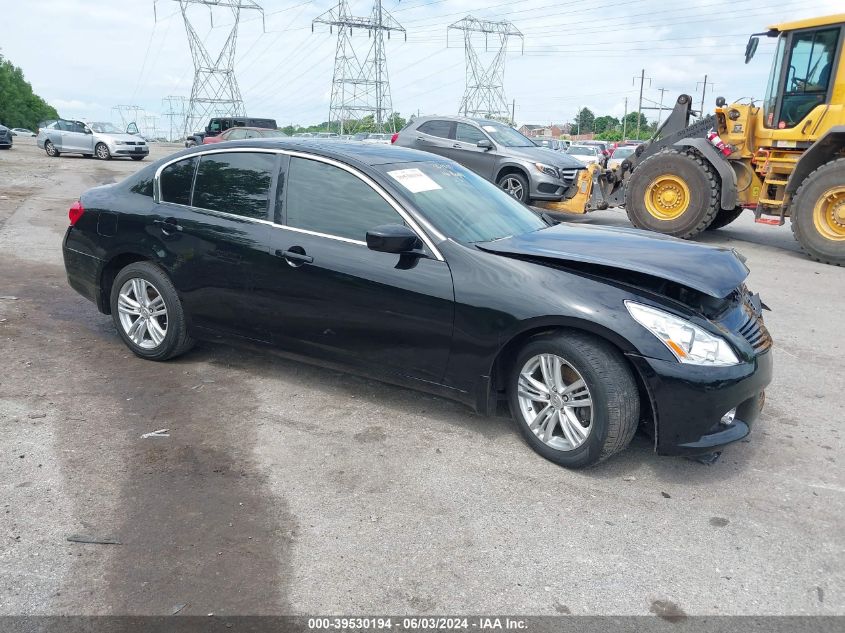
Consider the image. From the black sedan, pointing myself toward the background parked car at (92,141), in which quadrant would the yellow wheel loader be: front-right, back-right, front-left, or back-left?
front-right

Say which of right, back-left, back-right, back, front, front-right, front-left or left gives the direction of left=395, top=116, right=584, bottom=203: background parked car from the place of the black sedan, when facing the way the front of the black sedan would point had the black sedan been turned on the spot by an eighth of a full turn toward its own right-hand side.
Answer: back

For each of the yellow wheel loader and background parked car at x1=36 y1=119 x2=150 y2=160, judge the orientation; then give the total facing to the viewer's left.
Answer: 1

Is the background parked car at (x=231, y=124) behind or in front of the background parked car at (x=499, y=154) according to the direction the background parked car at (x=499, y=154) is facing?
behind

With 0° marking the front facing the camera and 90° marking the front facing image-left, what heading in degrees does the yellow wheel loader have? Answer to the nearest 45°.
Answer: approximately 90°

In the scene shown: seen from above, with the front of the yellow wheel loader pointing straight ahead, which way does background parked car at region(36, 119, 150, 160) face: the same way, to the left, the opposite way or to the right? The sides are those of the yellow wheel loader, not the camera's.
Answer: the opposite way

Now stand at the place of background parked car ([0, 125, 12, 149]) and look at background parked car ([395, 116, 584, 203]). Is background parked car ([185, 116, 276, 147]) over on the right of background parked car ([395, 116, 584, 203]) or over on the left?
left

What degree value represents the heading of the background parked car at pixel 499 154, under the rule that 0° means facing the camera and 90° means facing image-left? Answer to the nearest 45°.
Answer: approximately 315°

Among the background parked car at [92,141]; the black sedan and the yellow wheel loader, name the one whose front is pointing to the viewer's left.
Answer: the yellow wheel loader

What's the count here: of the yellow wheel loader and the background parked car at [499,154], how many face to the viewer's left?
1

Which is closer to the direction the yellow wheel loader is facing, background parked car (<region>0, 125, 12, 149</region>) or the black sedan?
the background parked car

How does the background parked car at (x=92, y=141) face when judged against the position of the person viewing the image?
facing the viewer and to the right of the viewer

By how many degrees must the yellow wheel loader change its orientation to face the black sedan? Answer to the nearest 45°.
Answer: approximately 90° to its left
